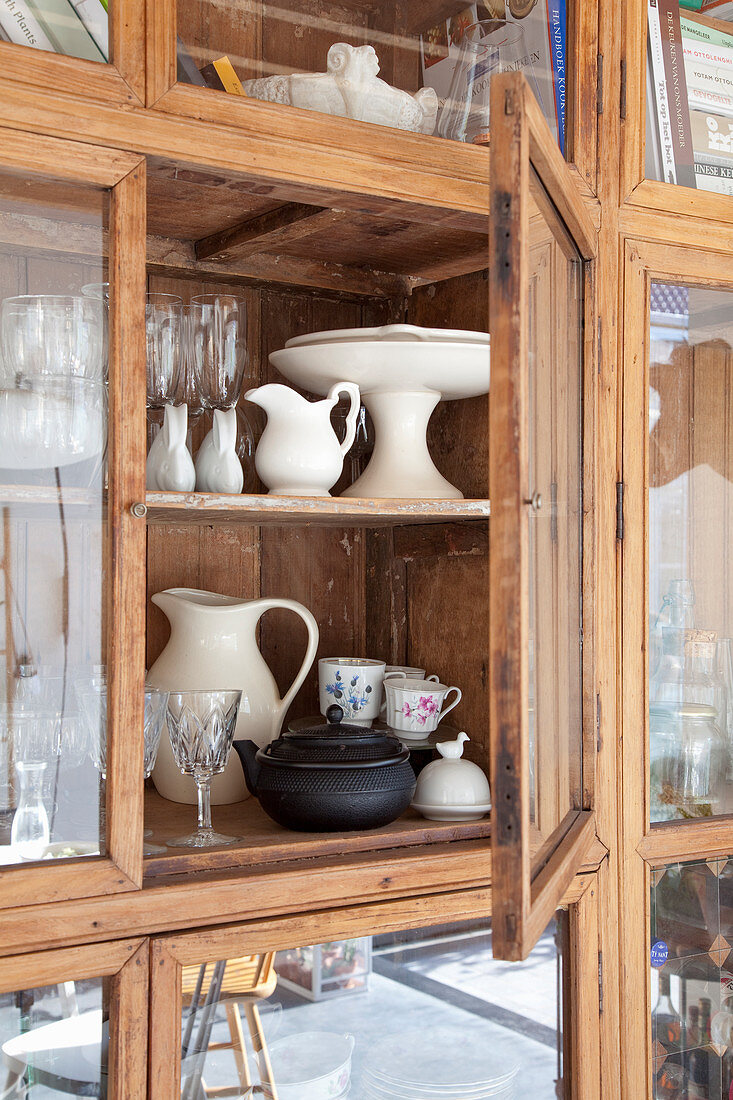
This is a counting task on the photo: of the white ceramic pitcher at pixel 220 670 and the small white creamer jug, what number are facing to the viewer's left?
2

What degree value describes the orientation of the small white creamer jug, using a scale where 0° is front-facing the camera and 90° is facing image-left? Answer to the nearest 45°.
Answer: approximately 90°

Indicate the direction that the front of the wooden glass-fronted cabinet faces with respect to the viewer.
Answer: facing the viewer and to the right of the viewer

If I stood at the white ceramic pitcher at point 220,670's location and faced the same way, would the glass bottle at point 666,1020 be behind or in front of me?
behind

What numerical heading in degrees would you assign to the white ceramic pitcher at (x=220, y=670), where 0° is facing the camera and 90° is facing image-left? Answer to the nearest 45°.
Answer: approximately 90°
